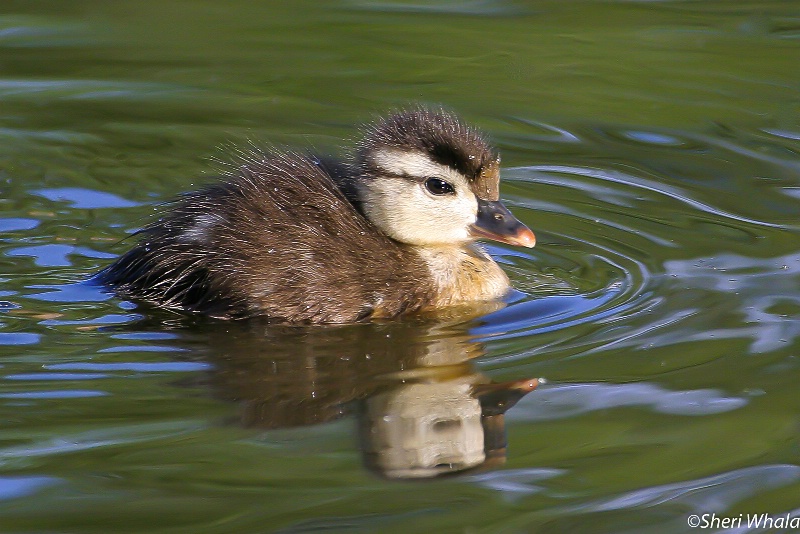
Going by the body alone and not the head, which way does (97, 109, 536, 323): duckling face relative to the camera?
to the viewer's right
